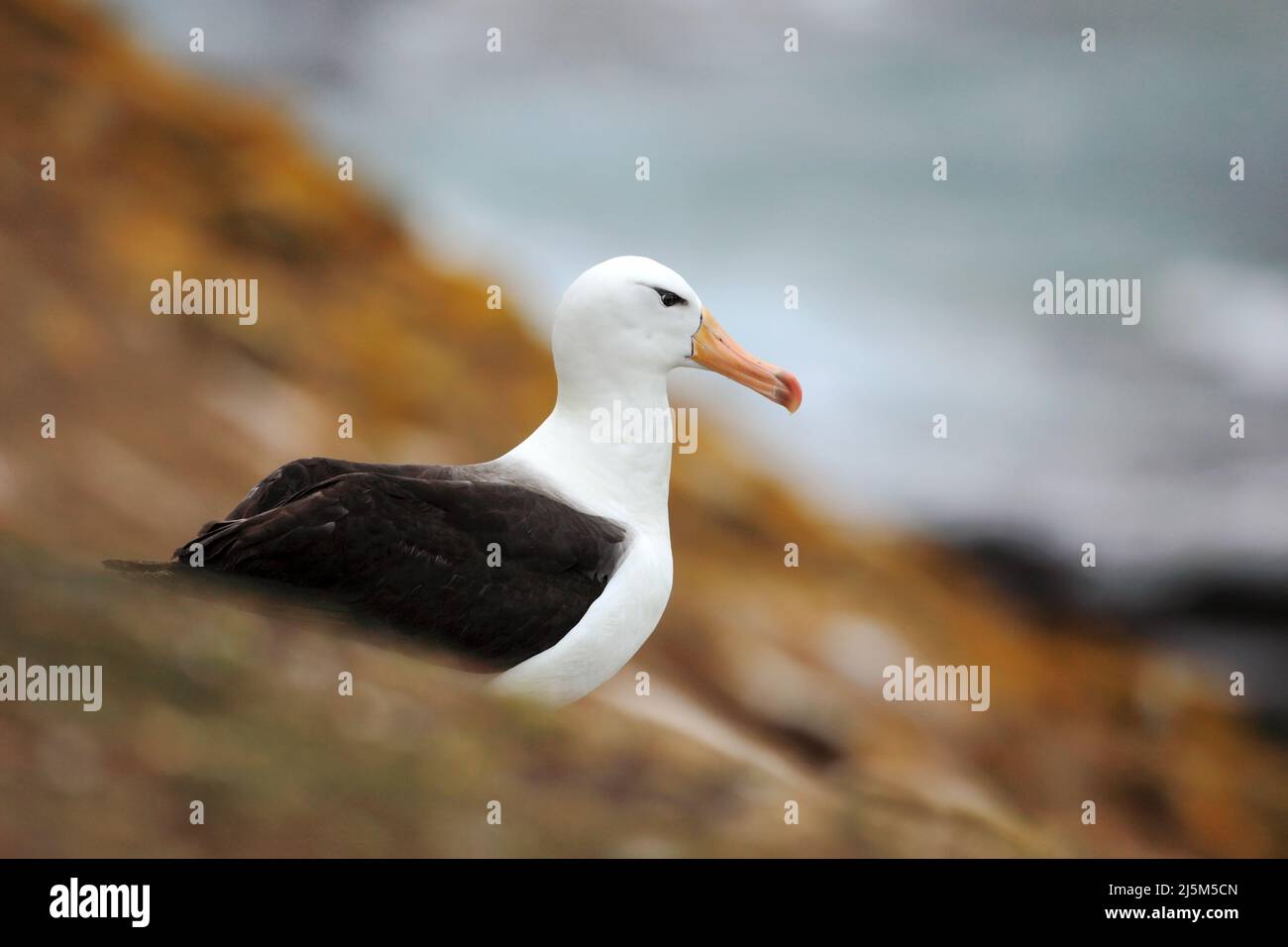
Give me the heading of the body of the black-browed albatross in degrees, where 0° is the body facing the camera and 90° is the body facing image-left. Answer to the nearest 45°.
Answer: approximately 270°
